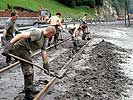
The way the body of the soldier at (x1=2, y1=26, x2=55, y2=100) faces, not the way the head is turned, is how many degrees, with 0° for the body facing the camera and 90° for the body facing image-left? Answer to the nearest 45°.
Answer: approximately 270°

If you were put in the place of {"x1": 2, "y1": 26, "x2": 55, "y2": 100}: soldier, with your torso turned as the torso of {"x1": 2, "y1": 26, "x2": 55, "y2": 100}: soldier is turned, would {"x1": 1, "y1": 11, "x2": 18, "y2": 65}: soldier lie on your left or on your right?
on your left
